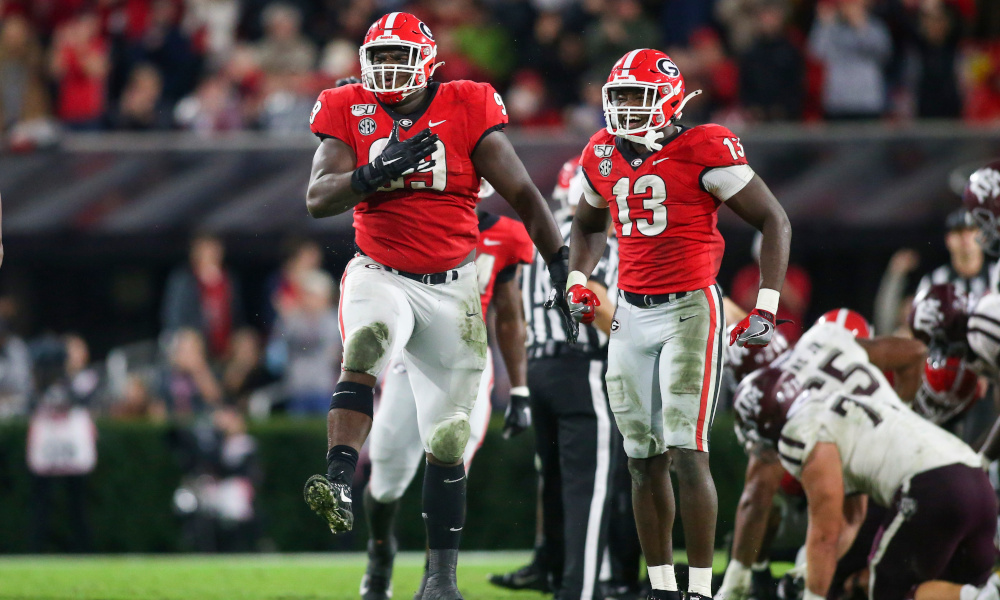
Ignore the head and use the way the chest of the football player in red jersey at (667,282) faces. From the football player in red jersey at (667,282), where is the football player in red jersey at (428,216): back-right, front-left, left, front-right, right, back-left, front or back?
front-right

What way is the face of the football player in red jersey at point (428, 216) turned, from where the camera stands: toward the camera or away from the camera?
toward the camera

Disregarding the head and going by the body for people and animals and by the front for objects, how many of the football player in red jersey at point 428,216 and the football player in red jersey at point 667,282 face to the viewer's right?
0

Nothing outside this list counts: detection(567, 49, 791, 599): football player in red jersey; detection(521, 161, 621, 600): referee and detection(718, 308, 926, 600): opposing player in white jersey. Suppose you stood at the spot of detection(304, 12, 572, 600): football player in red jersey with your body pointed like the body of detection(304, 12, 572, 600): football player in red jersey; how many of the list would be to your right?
0

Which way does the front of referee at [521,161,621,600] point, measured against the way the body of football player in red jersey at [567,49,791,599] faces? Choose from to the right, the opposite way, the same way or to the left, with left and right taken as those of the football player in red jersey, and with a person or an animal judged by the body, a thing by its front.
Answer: the same way

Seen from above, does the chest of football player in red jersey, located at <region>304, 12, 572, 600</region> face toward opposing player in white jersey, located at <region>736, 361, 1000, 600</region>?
no

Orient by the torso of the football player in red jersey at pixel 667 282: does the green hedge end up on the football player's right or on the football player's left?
on the football player's right

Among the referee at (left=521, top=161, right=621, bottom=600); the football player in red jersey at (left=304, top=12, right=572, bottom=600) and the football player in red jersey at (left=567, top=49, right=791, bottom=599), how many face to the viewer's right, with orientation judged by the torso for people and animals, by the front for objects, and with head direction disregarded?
0

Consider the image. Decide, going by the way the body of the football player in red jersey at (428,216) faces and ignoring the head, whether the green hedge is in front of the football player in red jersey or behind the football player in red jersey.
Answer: behind

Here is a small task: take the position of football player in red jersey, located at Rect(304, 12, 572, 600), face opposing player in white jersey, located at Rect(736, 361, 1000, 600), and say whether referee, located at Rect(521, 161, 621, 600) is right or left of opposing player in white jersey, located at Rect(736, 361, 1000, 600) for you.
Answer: left

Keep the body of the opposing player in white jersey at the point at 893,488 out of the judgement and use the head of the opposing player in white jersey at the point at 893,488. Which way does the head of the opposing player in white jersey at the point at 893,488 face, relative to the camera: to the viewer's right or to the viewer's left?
to the viewer's left

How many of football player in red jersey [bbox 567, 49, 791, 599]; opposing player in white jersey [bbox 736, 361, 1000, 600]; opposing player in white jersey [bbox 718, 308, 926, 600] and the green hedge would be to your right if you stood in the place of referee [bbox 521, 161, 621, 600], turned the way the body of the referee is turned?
1

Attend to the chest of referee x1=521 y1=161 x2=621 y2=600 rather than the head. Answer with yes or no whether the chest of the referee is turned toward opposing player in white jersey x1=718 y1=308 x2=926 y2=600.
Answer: no

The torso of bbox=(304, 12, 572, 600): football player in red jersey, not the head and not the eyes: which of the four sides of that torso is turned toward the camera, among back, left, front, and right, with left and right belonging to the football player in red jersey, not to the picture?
front

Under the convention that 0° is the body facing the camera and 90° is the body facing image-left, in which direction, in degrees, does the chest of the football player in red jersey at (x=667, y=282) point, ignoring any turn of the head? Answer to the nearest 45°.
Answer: approximately 45°
